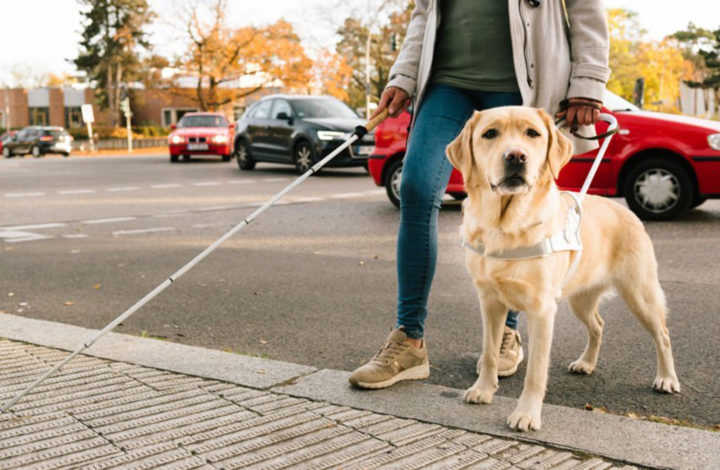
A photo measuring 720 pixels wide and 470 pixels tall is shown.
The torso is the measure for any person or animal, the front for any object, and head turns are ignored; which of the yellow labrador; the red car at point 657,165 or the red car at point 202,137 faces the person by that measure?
the red car at point 202,137

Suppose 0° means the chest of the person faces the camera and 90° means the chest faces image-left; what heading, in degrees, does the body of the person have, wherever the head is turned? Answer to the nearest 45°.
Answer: approximately 45°

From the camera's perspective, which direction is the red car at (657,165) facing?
to the viewer's right

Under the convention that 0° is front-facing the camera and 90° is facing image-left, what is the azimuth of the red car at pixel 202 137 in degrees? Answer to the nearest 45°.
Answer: approximately 0°

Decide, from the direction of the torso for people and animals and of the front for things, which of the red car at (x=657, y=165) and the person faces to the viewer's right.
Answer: the red car

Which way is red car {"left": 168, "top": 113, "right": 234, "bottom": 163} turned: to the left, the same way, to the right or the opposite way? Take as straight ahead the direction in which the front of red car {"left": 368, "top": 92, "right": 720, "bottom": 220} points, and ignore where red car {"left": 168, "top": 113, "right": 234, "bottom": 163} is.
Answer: to the right

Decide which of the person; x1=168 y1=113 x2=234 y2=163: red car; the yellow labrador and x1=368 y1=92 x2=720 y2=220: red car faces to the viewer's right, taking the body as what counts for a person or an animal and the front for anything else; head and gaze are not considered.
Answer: x1=368 y1=92 x2=720 y2=220: red car

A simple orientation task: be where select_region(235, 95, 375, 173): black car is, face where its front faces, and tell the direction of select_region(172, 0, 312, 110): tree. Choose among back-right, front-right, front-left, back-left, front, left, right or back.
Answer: back-left

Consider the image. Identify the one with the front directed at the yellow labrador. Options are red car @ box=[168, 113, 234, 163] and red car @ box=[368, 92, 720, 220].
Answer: red car @ box=[168, 113, 234, 163]

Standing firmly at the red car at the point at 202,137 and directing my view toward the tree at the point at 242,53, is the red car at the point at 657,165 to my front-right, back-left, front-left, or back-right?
back-right

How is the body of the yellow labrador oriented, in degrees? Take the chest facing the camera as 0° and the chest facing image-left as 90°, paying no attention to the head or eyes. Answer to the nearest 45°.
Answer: approximately 45°

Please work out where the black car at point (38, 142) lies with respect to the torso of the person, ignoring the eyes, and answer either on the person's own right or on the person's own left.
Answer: on the person's own right
